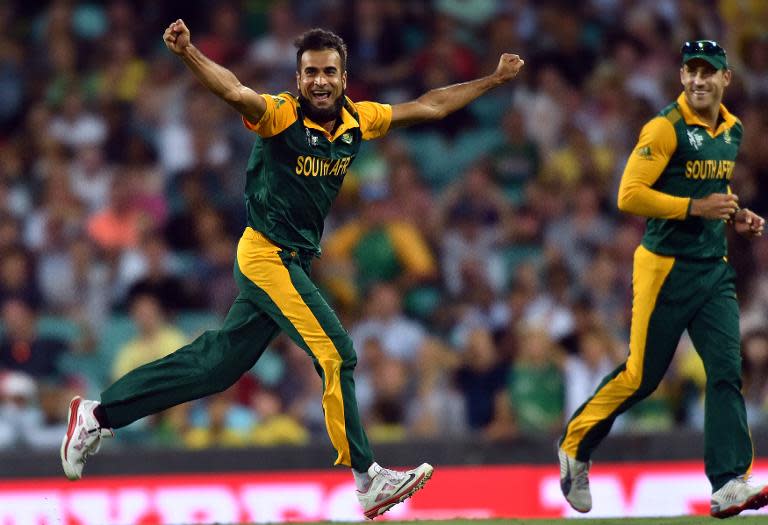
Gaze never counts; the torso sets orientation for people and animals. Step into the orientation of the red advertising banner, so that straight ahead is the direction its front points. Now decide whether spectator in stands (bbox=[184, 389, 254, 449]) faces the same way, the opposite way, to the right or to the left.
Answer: the same way

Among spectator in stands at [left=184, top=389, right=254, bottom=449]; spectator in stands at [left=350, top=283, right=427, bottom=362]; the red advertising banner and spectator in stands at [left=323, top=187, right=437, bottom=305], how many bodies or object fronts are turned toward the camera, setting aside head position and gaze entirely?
4

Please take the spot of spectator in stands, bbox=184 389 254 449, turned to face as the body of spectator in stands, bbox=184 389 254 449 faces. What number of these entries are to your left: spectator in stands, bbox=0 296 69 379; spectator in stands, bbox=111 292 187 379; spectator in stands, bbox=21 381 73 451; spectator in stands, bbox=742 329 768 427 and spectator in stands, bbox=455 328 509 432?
2

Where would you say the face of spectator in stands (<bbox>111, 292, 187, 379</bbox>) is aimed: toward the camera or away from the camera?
toward the camera

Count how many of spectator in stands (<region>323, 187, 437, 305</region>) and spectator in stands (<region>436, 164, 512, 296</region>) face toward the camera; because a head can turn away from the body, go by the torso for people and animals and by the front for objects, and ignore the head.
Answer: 2

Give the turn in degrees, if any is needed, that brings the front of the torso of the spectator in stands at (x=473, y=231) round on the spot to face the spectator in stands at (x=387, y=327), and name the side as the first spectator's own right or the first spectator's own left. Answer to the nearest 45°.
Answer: approximately 45° to the first spectator's own right

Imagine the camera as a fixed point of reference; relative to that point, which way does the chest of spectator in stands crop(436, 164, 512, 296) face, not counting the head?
toward the camera

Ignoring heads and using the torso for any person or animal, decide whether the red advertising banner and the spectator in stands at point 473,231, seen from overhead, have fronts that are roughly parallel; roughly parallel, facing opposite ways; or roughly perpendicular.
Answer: roughly parallel

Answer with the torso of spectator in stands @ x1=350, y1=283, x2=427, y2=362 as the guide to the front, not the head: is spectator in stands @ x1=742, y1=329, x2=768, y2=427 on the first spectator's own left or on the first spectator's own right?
on the first spectator's own left

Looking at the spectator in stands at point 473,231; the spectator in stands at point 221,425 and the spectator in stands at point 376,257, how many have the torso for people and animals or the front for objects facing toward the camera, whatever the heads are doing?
3

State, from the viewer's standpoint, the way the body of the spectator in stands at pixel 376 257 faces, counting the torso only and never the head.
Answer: toward the camera

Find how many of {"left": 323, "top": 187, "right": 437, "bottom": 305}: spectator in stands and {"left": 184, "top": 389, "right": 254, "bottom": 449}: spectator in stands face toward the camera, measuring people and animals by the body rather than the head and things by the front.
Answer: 2
